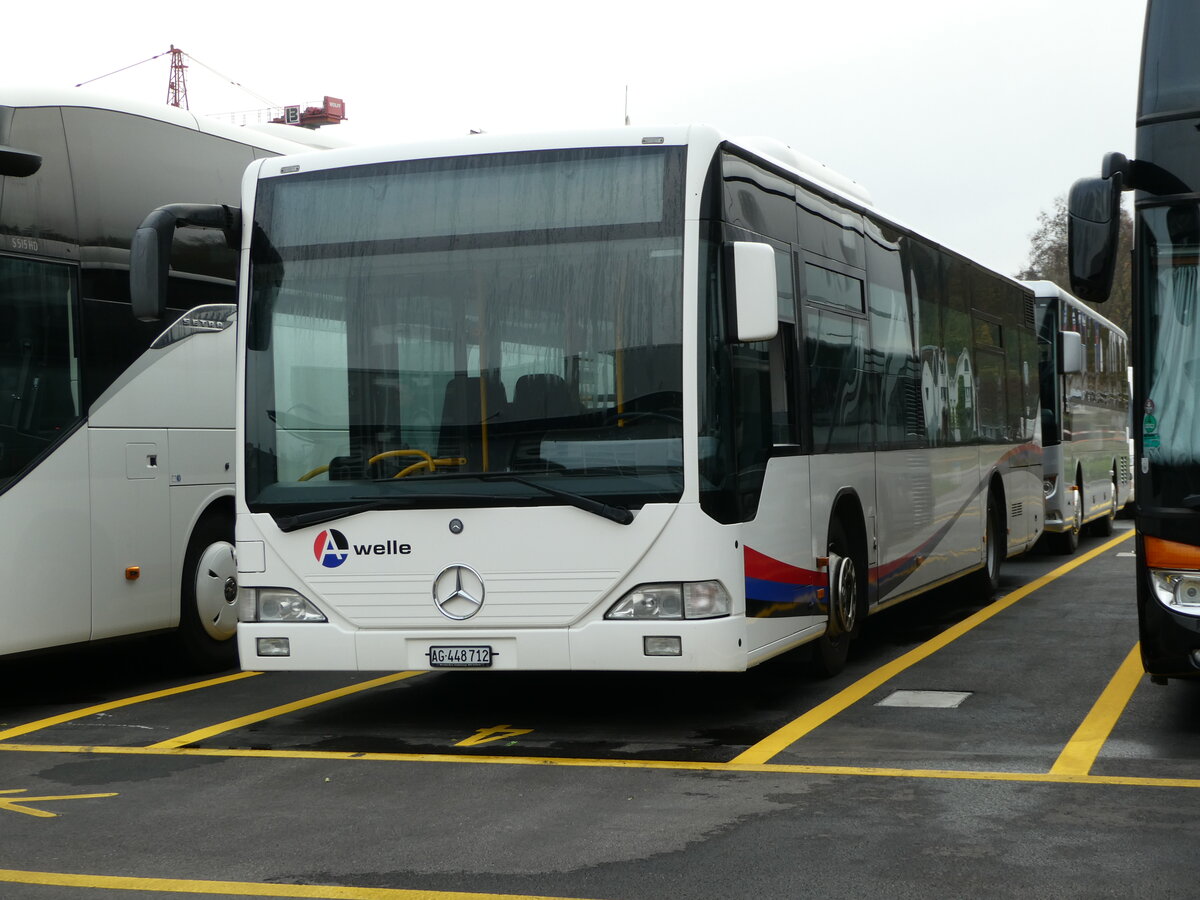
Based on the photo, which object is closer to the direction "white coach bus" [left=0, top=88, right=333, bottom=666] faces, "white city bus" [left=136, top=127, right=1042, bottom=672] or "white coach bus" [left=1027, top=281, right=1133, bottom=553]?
the white city bus

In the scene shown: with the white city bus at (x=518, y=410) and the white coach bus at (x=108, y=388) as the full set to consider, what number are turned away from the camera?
0

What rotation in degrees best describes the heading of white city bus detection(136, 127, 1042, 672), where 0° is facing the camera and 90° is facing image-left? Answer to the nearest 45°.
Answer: approximately 45°

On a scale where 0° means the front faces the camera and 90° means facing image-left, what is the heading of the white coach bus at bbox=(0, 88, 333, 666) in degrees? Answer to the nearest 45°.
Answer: approximately 45°

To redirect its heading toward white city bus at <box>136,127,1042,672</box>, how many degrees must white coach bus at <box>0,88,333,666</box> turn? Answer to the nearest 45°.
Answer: approximately 90° to its left

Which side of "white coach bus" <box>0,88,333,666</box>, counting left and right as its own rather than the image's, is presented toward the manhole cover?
left

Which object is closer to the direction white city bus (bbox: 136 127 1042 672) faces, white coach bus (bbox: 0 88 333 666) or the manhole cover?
the manhole cover

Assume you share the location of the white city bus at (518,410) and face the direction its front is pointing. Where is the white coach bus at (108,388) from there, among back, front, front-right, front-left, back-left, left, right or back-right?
right

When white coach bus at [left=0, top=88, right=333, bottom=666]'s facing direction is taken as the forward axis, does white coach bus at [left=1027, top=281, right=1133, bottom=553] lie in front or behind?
behind
